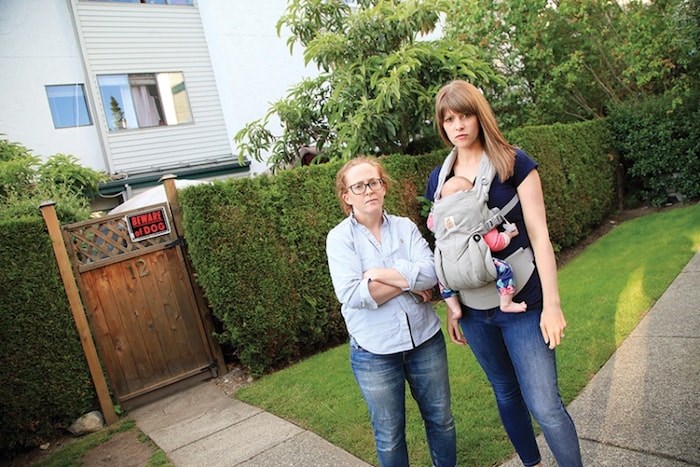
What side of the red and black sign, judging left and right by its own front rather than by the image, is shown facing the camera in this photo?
front

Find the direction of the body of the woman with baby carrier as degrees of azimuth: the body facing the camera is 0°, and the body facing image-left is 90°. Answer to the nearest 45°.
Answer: approximately 45°

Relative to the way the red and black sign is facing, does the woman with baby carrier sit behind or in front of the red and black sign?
in front

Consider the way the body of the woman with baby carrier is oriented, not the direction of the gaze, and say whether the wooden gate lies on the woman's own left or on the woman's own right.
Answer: on the woman's own right

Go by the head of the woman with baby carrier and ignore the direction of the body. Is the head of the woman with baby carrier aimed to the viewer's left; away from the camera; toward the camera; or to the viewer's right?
toward the camera

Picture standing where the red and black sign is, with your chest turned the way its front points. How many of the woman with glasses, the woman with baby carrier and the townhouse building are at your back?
1

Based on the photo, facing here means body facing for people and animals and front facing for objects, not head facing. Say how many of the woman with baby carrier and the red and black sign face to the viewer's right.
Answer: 0

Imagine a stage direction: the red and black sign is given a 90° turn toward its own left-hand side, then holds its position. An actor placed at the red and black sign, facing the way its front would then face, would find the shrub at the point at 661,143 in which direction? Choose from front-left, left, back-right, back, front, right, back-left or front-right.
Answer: front

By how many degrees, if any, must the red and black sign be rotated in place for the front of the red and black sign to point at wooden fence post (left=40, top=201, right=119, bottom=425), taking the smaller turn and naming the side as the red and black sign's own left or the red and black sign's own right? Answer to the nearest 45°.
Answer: approximately 90° to the red and black sign's own right

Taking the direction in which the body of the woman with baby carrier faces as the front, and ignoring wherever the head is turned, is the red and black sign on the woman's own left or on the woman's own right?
on the woman's own right
